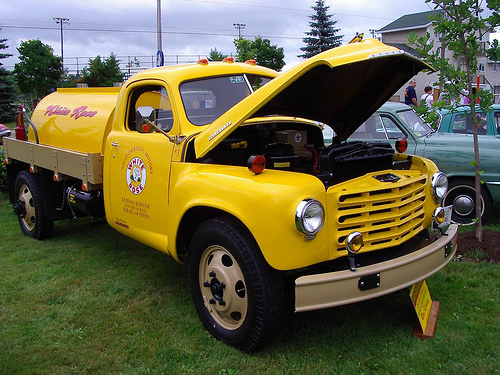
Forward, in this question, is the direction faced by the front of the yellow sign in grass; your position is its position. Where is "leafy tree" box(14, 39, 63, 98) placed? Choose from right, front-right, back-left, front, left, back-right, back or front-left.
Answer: back

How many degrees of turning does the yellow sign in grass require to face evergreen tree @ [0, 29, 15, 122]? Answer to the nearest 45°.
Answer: approximately 180°

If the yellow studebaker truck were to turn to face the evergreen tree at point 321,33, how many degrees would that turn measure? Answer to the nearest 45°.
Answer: approximately 135° to its left

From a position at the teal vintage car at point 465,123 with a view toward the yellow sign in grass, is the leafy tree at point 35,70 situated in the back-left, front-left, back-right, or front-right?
back-right

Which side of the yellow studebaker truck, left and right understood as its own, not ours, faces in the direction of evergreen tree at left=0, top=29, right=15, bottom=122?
back

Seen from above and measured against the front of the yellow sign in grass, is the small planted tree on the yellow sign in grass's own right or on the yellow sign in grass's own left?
on the yellow sign in grass's own left

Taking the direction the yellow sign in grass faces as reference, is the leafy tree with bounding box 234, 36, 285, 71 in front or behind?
behind

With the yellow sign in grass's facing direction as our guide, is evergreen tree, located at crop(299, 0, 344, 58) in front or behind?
behind

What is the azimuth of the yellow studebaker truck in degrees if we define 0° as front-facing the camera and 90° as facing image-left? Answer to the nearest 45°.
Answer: approximately 315°
